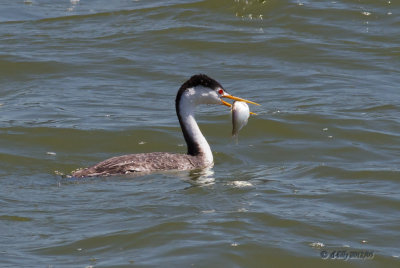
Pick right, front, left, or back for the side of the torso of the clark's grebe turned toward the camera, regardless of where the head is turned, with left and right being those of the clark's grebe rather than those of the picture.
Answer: right
